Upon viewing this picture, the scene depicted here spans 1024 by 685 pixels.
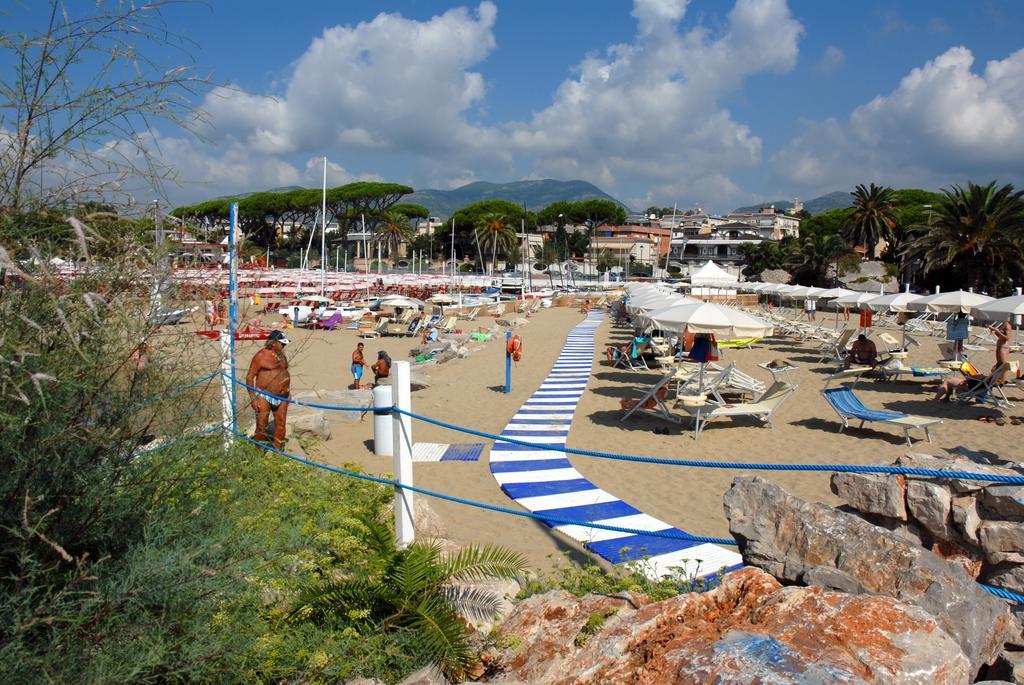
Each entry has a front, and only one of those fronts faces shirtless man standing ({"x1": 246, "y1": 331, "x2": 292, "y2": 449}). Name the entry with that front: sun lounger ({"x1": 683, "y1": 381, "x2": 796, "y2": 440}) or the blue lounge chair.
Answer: the sun lounger

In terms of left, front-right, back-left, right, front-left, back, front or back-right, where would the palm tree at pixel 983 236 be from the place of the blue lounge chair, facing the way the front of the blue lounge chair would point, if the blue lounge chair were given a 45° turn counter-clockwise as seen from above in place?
left

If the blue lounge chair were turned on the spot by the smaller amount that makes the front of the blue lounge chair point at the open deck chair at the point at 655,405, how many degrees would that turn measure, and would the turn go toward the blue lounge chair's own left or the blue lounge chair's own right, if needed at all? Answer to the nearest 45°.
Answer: approximately 135° to the blue lounge chair's own right

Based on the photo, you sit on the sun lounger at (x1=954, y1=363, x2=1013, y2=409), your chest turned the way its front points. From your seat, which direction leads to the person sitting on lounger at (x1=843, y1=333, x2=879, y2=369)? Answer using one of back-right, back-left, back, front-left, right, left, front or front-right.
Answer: front-right

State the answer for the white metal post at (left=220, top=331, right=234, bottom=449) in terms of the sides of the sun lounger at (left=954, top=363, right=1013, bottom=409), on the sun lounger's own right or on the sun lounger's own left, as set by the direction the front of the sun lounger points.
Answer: on the sun lounger's own left

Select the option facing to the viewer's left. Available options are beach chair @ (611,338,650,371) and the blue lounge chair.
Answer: the beach chair

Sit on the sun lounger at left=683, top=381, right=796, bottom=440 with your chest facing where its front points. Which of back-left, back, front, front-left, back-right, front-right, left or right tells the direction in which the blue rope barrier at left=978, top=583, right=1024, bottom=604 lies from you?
front-left

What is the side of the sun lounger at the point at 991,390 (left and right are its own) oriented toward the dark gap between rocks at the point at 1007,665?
left

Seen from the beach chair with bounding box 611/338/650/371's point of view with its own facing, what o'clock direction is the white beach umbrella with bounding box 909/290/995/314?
The white beach umbrella is roughly at 6 o'clock from the beach chair.

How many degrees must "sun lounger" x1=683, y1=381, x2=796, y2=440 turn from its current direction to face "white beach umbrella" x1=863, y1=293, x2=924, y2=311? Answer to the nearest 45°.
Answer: approximately 135° to its right

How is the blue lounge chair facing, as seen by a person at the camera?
facing the viewer and to the right of the viewer

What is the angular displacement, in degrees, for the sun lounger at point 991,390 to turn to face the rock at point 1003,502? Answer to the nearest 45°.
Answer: approximately 90° to its left

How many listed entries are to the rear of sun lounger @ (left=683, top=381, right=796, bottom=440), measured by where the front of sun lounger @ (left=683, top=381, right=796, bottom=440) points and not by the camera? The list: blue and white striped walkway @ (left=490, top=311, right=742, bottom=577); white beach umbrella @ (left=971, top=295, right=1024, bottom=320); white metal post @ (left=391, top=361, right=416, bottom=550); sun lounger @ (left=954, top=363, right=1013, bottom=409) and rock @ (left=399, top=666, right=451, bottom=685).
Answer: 2

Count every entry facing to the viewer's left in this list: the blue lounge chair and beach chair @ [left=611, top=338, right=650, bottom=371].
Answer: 1

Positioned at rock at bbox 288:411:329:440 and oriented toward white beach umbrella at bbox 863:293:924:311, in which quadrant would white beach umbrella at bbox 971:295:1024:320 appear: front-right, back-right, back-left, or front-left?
front-right

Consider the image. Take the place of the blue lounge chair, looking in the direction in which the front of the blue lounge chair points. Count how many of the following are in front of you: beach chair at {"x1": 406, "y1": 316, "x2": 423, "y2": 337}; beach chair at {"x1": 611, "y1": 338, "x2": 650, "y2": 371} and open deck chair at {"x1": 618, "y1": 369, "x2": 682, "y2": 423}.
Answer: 0

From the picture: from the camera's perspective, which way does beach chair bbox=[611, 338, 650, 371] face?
to the viewer's left

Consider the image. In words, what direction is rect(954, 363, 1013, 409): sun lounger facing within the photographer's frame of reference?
facing to the left of the viewer
